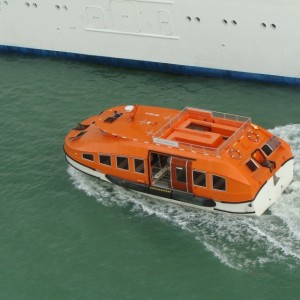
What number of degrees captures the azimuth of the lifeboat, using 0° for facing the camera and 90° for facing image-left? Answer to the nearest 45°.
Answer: approximately 135°
